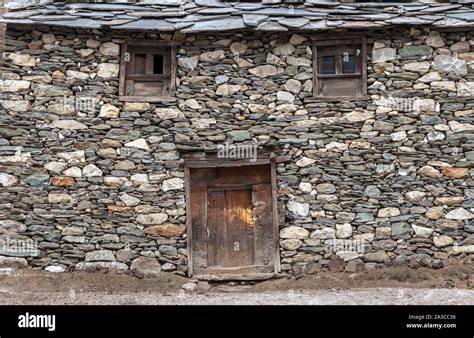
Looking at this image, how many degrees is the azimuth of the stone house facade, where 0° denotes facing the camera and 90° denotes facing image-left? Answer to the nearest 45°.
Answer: approximately 0°
